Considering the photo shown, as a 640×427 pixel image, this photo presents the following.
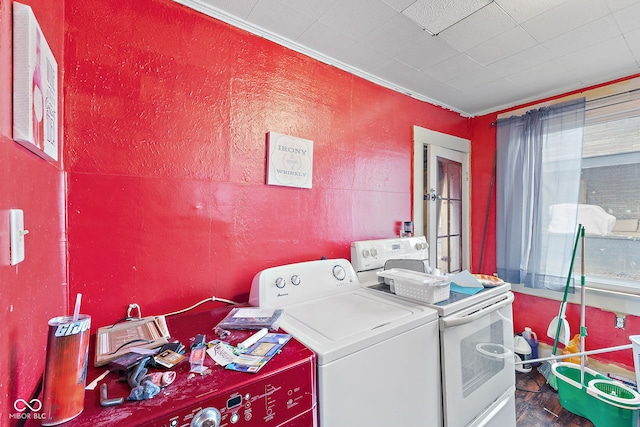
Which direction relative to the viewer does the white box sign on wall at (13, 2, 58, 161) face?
to the viewer's right

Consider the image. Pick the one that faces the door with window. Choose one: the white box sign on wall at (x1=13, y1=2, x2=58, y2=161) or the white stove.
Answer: the white box sign on wall

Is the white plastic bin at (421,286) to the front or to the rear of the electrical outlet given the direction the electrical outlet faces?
to the front

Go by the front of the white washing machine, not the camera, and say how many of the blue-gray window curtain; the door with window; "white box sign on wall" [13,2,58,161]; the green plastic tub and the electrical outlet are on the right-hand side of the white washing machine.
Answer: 1

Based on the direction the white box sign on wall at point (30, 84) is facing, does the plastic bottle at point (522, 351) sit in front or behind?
in front

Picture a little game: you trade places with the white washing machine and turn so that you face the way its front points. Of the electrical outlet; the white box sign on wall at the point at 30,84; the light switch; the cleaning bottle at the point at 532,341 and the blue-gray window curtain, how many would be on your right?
2

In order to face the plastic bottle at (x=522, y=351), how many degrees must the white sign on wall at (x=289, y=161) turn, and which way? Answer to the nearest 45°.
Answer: approximately 45° to its left

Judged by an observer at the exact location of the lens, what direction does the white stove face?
facing the viewer and to the right of the viewer

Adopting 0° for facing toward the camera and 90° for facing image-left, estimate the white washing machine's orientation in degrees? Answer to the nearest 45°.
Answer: approximately 315°

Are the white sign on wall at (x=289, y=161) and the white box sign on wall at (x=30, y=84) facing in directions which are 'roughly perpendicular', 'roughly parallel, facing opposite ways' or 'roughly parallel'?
roughly perpendicular

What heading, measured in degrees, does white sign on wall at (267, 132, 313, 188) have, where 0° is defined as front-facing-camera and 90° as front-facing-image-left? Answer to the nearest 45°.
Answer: approximately 315°

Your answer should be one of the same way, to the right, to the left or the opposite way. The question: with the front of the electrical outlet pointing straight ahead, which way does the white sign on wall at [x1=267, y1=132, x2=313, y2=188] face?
to the left

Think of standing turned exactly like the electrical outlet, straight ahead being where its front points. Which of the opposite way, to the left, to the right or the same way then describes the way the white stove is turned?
to the left

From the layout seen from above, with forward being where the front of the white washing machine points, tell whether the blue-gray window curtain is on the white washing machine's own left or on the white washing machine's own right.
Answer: on the white washing machine's own left
